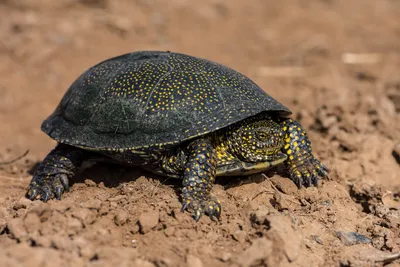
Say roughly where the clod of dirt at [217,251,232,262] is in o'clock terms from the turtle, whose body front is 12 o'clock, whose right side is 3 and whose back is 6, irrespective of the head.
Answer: The clod of dirt is roughly at 1 o'clock from the turtle.

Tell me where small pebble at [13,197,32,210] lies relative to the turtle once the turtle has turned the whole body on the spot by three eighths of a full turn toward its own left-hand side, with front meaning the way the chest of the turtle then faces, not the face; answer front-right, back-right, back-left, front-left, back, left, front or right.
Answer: left

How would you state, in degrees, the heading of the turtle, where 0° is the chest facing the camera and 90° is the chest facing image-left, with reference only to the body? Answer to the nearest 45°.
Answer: approximately 315°

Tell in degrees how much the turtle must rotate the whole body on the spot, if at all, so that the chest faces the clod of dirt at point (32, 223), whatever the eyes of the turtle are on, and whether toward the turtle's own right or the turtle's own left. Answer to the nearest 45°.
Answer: approximately 90° to the turtle's own right

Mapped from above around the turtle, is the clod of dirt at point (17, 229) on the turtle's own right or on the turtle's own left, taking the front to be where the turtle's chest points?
on the turtle's own right

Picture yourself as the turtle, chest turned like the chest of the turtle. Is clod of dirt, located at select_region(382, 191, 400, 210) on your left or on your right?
on your left
